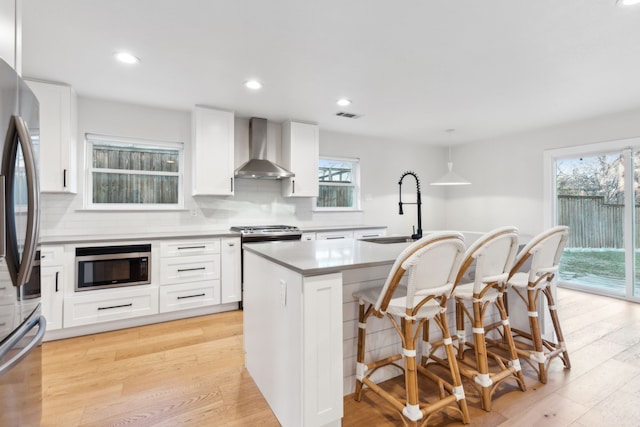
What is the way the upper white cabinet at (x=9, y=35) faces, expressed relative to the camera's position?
facing to the right of the viewer

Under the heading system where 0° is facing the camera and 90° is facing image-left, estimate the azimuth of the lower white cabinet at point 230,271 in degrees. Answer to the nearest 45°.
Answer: approximately 315°

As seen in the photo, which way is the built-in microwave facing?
toward the camera

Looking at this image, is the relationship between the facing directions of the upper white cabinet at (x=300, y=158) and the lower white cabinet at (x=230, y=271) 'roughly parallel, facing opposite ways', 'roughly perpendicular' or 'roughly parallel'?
roughly parallel

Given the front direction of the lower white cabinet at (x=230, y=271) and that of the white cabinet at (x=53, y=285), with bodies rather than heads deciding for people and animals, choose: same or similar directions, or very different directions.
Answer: same or similar directions

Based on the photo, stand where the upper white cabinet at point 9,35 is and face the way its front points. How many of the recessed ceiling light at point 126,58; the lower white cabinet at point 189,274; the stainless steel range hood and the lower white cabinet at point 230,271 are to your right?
0

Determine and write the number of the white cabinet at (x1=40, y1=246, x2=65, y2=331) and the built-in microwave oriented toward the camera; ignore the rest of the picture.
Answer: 2

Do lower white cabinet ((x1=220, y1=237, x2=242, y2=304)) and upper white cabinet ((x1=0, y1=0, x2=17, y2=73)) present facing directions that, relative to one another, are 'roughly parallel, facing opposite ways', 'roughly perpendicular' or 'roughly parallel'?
roughly perpendicular

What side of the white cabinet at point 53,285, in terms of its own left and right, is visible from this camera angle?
front

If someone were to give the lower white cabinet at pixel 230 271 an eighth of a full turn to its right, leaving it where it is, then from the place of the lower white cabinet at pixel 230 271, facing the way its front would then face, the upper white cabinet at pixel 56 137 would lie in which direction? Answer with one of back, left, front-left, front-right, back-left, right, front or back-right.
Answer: right

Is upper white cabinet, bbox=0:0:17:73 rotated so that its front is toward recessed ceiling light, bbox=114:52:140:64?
no

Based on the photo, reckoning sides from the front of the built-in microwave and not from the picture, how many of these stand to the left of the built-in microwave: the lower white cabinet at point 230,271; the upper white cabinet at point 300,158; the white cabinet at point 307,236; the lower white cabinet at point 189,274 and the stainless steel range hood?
5

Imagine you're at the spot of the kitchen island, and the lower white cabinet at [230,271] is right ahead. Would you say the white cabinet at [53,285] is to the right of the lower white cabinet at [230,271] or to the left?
left

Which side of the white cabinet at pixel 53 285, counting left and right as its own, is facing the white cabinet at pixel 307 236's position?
left

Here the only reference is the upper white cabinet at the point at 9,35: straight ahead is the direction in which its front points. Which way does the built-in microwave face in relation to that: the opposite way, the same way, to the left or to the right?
to the right

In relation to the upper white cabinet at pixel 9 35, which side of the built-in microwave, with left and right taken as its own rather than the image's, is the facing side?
front

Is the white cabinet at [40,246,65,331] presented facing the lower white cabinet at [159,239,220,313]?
no
